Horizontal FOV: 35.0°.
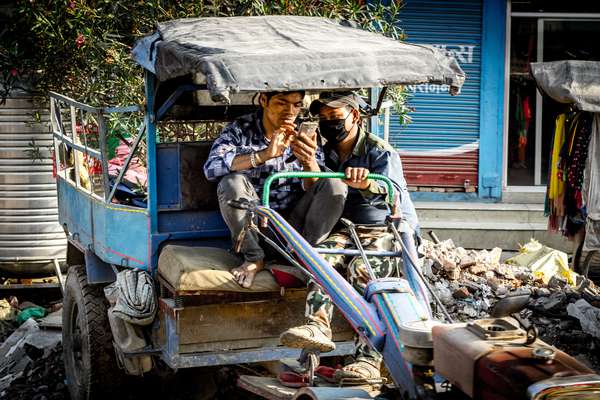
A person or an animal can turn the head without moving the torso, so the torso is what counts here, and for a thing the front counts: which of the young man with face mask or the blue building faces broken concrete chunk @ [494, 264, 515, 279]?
the blue building

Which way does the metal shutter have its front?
toward the camera

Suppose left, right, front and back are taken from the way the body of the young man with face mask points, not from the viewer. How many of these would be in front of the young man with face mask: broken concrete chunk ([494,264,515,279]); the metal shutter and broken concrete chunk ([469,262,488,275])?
0

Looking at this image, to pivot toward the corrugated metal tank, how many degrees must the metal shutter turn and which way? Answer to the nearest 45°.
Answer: approximately 45° to its right

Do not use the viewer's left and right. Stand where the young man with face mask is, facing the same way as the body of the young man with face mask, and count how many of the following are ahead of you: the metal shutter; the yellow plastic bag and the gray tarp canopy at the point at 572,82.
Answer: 0

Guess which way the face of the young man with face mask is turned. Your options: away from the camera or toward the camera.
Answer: toward the camera

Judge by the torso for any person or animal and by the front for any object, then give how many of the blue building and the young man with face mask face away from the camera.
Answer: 0

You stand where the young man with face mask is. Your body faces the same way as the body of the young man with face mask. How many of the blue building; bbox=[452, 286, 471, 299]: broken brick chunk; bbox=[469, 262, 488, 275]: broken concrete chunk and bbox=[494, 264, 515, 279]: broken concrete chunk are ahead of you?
0

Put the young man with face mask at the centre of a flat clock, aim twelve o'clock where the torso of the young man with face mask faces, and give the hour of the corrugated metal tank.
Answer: The corrugated metal tank is roughly at 3 o'clock from the young man with face mask.

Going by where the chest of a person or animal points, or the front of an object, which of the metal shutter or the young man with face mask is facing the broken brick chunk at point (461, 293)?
the metal shutter

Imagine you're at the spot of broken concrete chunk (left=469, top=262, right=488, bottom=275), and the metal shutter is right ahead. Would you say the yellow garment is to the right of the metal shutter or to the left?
right

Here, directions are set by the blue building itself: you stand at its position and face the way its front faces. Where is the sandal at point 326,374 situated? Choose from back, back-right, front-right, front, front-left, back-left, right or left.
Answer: front

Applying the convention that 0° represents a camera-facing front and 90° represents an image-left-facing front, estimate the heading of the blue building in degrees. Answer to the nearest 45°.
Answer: approximately 0°

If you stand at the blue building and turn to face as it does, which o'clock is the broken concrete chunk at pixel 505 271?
The broken concrete chunk is roughly at 12 o'clock from the blue building.

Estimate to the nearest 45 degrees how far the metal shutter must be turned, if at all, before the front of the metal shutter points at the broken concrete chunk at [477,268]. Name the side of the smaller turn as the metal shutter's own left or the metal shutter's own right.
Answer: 0° — it already faces it
